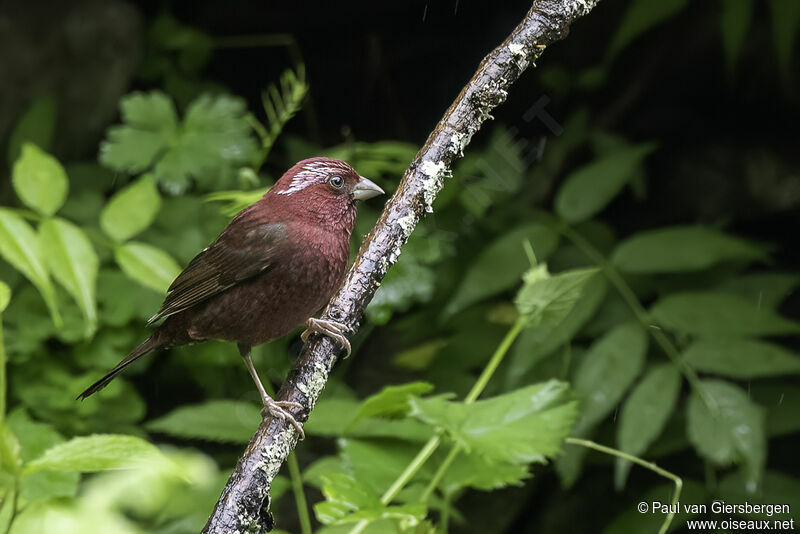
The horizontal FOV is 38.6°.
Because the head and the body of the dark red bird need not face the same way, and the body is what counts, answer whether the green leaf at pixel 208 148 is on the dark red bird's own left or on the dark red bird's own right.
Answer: on the dark red bird's own left

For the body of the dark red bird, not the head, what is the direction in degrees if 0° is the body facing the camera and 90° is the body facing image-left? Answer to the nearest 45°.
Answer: approximately 270°

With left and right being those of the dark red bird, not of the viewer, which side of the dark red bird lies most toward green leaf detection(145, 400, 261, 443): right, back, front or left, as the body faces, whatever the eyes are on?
left

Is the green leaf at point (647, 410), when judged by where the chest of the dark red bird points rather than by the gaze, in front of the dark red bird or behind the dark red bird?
in front

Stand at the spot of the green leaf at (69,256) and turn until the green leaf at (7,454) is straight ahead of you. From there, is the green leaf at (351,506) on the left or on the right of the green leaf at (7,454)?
left

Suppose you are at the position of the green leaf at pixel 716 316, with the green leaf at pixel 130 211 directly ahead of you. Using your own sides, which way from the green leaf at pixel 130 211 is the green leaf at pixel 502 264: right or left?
right
